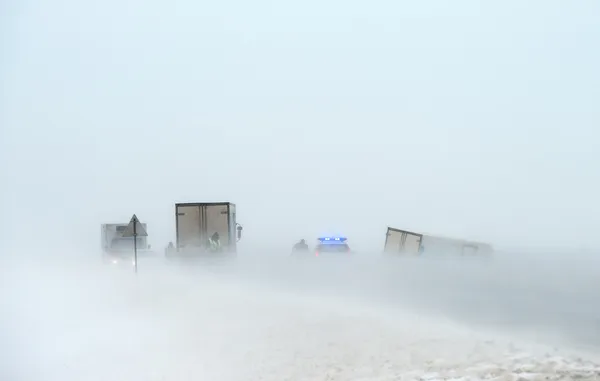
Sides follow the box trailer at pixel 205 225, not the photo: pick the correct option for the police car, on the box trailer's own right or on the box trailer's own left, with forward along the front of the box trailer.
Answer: on the box trailer's own right

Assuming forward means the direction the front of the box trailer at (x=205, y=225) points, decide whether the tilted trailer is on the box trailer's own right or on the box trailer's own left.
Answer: on the box trailer's own right

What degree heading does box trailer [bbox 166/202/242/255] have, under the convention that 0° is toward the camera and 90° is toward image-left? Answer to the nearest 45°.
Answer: approximately 180°

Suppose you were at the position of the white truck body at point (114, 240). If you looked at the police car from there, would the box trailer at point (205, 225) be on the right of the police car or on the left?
right

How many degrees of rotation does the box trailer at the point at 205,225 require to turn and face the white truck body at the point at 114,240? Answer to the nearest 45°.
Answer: approximately 45° to its left

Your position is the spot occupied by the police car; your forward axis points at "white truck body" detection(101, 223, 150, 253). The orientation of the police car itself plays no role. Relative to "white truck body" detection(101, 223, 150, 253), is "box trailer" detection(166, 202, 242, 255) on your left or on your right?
left
